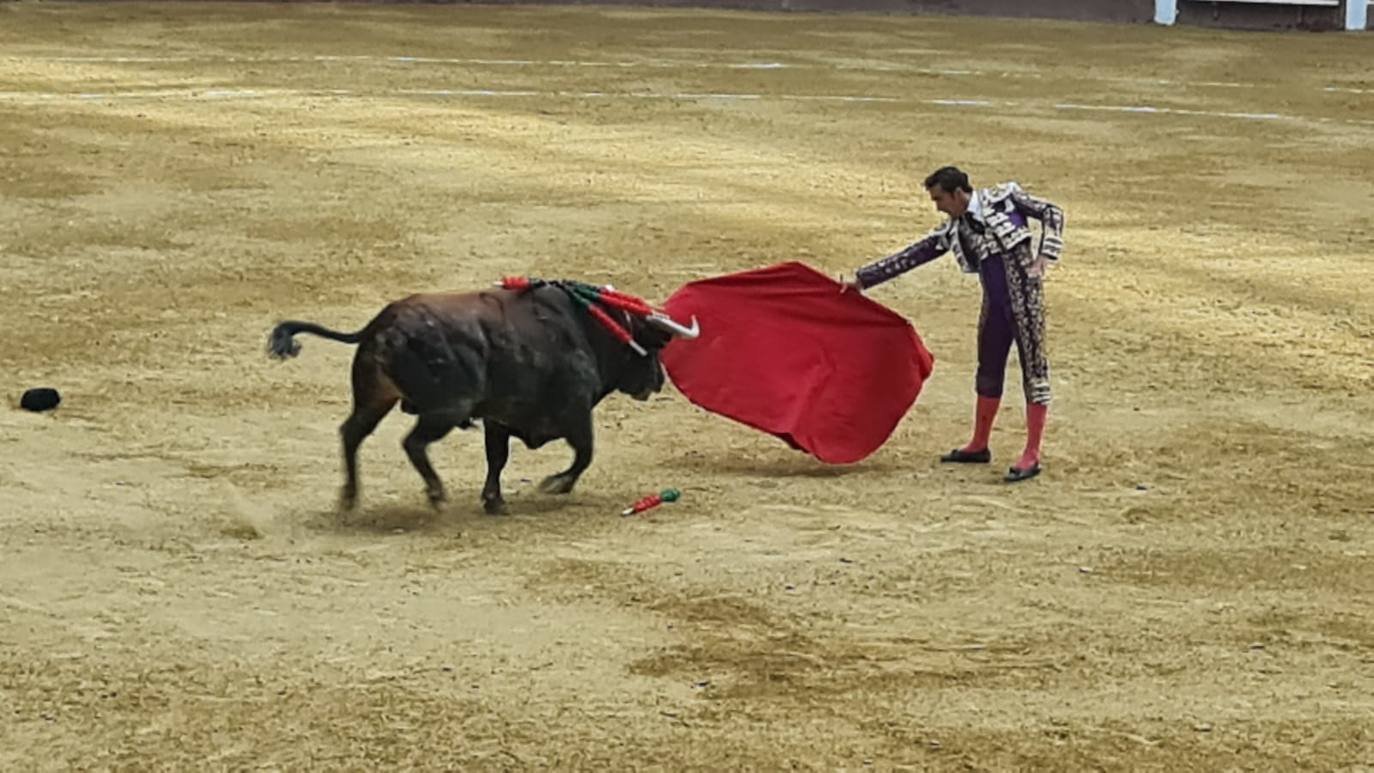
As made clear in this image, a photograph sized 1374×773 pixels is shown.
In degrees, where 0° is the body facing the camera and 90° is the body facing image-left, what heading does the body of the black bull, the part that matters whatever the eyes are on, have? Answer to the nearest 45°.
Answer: approximately 270°

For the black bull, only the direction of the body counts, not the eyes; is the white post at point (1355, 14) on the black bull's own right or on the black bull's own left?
on the black bull's own left

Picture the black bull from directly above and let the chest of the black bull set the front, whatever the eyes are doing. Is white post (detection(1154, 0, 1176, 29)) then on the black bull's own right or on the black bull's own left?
on the black bull's own left
